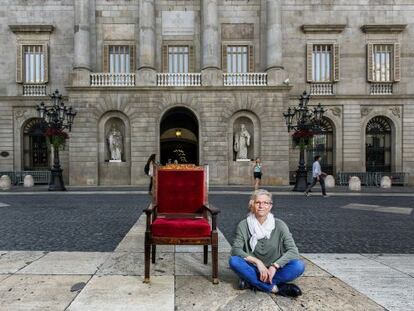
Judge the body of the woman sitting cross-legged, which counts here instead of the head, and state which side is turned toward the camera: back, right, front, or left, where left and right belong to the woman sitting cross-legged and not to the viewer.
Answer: front

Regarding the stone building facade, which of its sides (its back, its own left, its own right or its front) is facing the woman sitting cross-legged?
front

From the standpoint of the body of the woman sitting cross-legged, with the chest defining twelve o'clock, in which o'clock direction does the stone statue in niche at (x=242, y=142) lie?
The stone statue in niche is roughly at 6 o'clock from the woman sitting cross-legged.

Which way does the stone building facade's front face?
toward the camera

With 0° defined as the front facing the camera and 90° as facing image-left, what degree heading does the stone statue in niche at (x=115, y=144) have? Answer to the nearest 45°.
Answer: approximately 0°

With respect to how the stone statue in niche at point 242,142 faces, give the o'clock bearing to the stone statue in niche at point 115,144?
the stone statue in niche at point 115,144 is roughly at 3 o'clock from the stone statue in niche at point 242,142.

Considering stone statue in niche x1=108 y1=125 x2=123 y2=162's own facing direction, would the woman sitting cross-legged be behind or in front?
in front

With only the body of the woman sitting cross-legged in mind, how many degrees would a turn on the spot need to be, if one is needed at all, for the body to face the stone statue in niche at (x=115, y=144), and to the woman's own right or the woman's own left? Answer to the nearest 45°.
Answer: approximately 135° to the woman's own right

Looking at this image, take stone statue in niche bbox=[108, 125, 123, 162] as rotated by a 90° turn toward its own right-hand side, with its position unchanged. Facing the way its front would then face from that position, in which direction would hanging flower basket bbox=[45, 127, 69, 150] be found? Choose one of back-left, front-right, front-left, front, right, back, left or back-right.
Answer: front-left

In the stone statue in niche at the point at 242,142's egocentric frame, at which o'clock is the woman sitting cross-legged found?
The woman sitting cross-legged is roughly at 12 o'clock from the stone statue in niche.

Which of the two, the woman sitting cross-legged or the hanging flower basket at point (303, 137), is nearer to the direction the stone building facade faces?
the woman sitting cross-legged

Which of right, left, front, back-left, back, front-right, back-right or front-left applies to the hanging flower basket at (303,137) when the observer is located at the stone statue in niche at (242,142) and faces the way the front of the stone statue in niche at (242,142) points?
front-left
